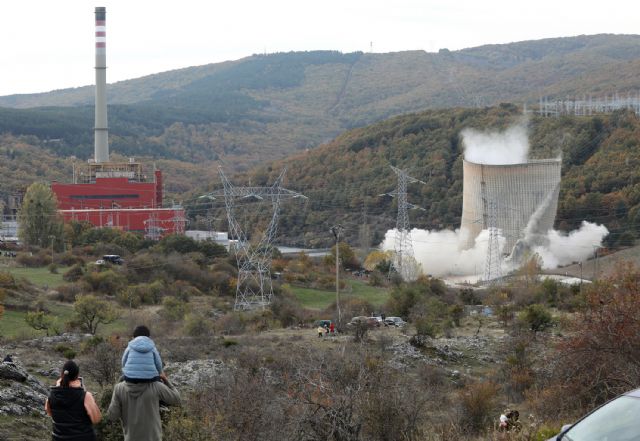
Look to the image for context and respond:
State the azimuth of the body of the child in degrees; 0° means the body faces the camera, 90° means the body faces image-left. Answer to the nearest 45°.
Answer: approximately 180°

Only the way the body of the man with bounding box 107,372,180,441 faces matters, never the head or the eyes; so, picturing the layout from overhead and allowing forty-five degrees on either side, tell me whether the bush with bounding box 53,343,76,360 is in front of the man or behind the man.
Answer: in front

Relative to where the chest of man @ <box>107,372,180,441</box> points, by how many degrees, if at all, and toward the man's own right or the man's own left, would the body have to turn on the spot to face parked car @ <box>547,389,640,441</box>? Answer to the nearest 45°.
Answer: approximately 135° to the man's own right

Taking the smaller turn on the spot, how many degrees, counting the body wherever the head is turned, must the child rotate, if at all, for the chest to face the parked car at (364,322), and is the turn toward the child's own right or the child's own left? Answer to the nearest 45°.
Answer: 0° — they already face it

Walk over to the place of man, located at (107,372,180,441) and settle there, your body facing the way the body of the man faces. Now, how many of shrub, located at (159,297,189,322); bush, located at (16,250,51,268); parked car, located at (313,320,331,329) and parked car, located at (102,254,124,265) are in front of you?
4

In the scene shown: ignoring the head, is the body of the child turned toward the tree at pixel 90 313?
yes

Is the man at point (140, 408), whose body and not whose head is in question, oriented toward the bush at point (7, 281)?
yes

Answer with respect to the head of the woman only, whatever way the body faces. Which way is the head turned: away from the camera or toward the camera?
away from the camera

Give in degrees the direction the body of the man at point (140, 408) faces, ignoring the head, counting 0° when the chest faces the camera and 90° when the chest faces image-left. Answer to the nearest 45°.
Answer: approximately 180°

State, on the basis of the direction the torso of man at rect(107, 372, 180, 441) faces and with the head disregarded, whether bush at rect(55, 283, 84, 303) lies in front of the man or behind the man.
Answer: in front

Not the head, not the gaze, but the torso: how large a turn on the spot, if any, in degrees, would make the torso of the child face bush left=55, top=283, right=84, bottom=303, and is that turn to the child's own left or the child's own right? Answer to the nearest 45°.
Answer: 0° — they already face it

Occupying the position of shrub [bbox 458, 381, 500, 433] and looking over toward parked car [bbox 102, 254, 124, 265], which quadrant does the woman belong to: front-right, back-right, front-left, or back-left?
back-left
